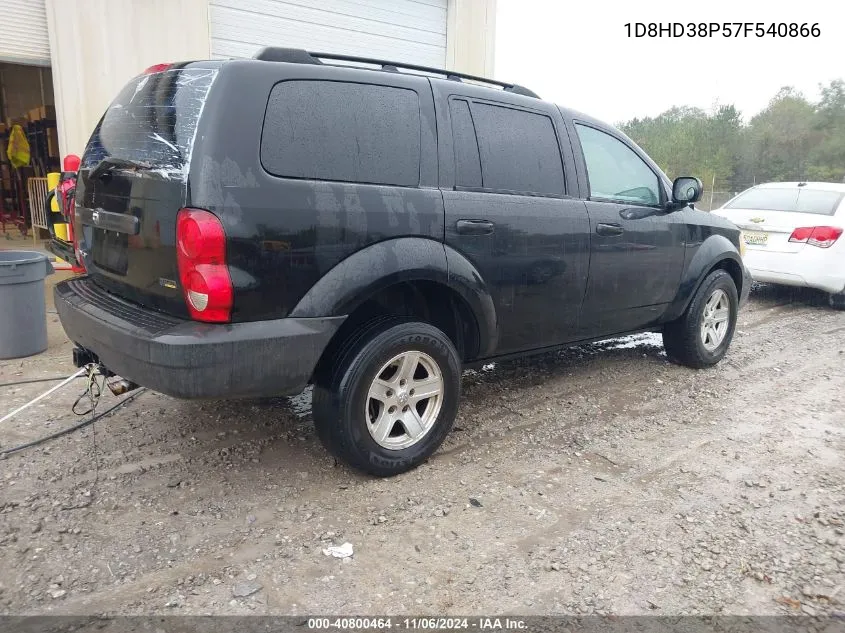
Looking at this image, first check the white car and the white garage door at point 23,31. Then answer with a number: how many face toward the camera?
1

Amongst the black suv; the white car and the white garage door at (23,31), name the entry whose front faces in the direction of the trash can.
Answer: the white garage door

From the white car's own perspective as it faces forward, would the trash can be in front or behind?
behind

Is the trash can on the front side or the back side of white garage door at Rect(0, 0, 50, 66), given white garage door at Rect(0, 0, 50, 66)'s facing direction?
on the front side

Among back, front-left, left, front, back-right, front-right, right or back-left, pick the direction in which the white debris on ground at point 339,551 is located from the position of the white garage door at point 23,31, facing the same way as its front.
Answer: front

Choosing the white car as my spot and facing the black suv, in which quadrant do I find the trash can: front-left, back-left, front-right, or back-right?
front-right

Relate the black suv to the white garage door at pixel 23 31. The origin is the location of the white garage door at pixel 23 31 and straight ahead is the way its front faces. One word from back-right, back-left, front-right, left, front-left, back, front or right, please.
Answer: front

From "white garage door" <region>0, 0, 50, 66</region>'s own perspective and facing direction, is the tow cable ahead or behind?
ahead

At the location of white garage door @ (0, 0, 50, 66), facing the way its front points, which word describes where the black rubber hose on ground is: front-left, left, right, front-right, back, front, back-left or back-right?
front

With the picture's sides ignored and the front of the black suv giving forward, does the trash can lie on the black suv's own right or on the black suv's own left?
on the black suv's own left

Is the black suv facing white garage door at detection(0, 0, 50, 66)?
no

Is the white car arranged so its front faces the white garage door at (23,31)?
no

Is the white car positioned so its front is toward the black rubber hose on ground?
no

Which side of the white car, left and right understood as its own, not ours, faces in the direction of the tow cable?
back

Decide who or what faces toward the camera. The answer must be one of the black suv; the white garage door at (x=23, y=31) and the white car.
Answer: the white garage door

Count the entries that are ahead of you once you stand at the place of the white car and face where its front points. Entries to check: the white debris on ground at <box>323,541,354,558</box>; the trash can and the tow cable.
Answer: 0

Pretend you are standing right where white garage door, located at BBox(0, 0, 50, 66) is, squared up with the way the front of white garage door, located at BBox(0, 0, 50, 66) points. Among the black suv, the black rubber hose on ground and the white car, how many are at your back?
0

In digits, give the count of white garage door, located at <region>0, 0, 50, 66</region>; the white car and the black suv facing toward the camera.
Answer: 1

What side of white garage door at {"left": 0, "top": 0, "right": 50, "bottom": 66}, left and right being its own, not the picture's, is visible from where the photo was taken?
front
